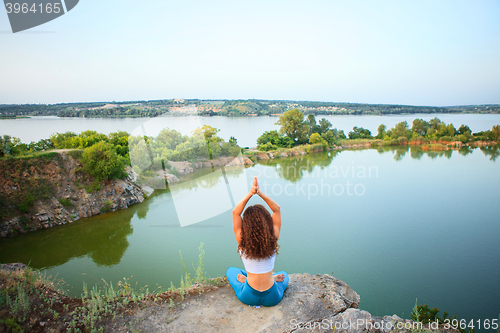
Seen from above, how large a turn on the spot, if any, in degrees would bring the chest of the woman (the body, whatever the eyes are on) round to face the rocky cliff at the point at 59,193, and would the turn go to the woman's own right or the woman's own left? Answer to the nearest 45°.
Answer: approximately 45° to the woman's own left

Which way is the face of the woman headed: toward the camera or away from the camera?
away from the camera

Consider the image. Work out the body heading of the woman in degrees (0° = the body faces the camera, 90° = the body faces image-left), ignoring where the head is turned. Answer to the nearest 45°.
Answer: approximately 180°

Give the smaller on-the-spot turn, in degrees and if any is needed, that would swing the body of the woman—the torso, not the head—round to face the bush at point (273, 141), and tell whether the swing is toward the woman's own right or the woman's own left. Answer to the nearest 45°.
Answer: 0° — they already face it

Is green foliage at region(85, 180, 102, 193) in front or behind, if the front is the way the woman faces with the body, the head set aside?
in front

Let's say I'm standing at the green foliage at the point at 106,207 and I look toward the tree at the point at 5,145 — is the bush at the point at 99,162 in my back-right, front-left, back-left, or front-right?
front-right

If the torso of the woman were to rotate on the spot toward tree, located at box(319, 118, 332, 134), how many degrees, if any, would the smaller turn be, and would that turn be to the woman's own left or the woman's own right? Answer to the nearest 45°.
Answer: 0° — they already face it

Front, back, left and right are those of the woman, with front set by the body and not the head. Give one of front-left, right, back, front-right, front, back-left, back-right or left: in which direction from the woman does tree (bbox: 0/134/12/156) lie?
front-left

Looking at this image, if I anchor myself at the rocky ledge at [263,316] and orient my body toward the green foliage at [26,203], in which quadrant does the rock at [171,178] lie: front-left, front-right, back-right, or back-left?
front-right

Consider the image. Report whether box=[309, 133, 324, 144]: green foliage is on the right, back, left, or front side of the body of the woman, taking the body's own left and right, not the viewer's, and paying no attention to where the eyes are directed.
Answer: front

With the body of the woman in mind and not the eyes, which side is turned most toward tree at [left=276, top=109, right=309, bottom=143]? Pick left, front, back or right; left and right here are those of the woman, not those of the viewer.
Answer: front

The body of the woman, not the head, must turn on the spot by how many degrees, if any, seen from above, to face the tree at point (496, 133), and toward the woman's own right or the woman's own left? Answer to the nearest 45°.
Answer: approximately 45° to the woman's own right

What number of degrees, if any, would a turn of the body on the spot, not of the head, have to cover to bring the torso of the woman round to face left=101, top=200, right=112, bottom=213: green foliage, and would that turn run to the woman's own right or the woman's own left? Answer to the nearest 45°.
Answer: approximately 45° to the woman's own left
